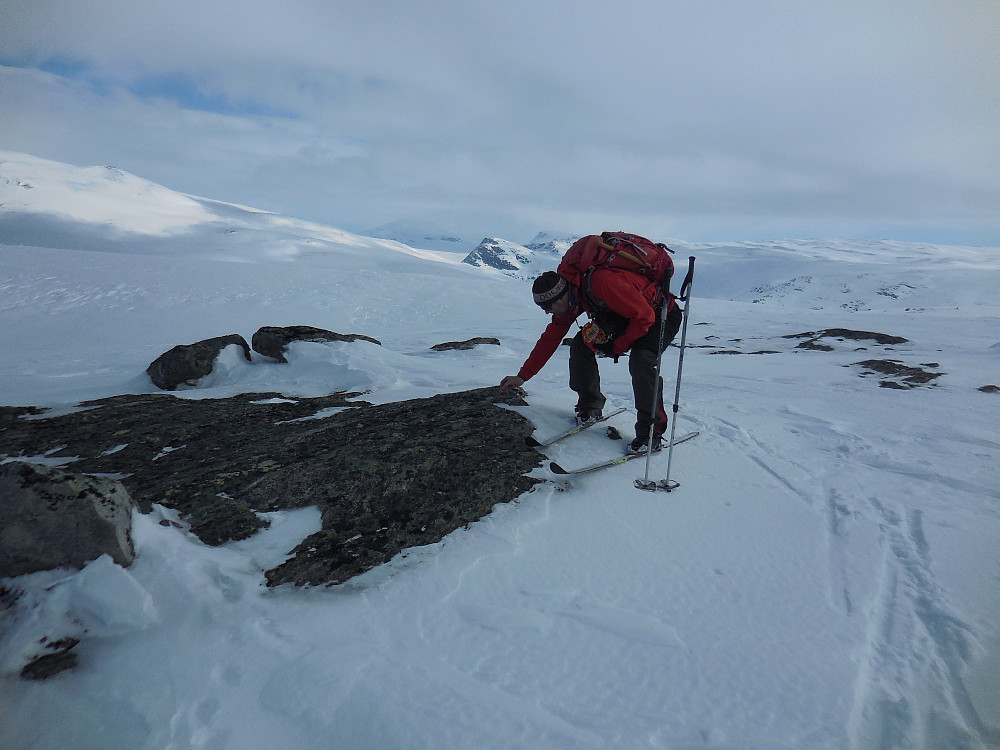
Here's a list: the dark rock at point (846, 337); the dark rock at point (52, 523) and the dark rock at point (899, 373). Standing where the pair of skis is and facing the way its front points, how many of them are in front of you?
1

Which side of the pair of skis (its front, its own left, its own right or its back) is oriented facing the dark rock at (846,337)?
back

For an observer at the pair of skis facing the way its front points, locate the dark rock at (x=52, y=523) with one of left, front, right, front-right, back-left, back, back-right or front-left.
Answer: front

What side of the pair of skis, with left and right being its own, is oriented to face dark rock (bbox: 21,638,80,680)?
front

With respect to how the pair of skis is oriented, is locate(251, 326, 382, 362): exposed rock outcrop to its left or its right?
on its right

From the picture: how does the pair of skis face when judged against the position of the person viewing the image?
facing the viewer and to the left of the viewer

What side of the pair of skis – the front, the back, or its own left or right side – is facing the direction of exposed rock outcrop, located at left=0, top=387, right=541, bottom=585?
front

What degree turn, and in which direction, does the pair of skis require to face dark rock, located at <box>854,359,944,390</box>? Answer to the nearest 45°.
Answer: approximately 180°

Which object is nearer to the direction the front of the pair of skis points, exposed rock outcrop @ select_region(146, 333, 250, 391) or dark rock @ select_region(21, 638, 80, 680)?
the dark rock
